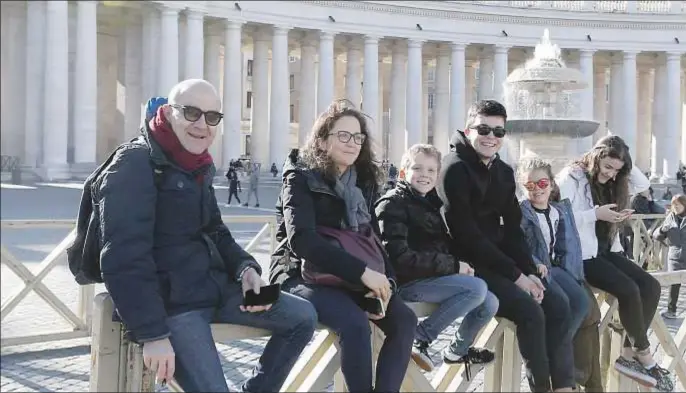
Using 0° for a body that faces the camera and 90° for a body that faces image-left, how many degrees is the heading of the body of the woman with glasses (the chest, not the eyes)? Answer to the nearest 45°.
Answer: approximately 315°

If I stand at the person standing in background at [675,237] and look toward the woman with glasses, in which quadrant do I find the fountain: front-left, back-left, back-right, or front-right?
back-right

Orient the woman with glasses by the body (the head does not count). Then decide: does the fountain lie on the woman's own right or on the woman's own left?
on the woman's own left

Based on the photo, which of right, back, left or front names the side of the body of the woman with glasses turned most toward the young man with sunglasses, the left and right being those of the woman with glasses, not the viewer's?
left

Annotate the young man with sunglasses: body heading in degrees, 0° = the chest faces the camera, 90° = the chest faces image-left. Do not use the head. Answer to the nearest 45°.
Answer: approximately 315°
